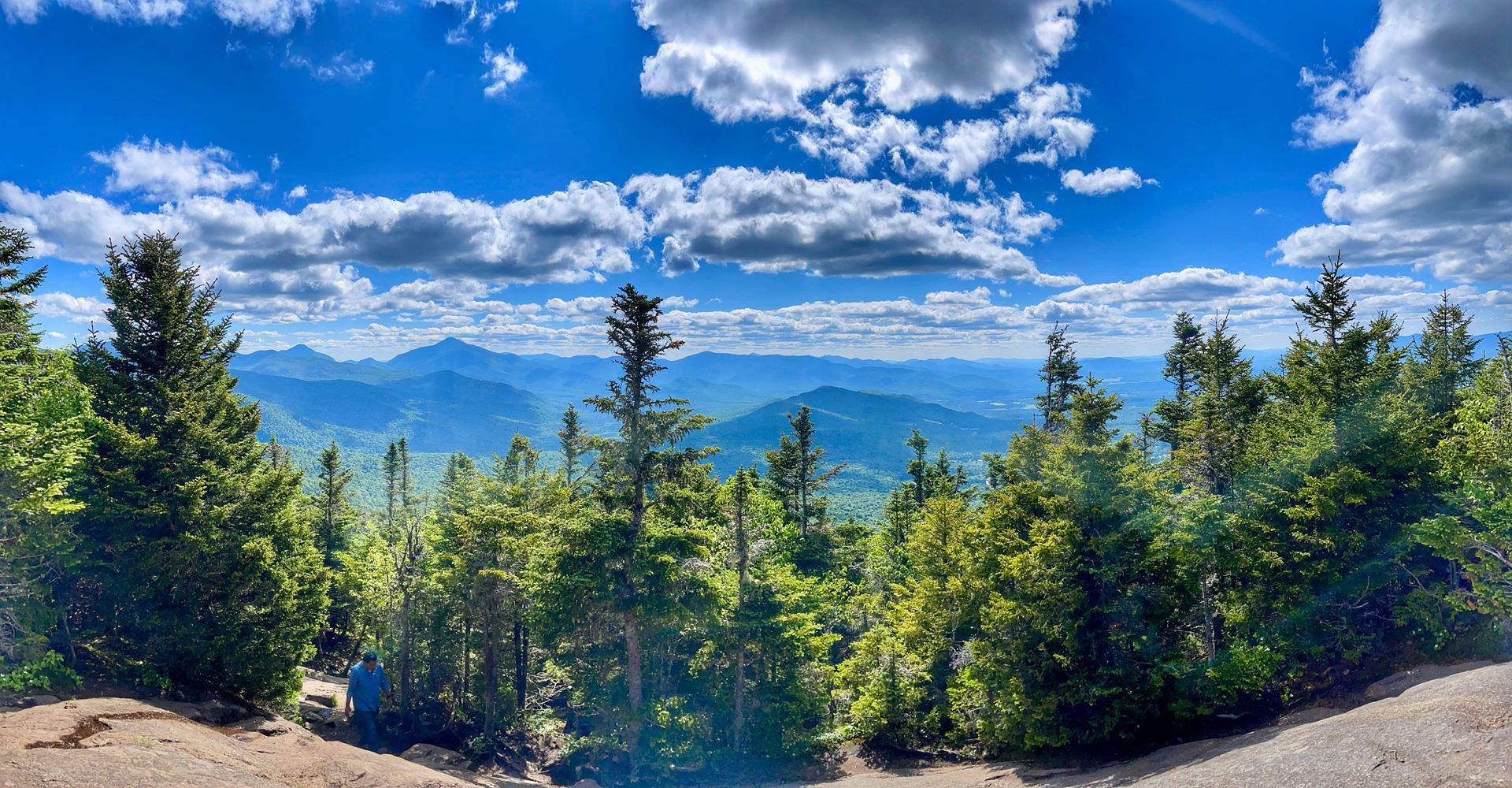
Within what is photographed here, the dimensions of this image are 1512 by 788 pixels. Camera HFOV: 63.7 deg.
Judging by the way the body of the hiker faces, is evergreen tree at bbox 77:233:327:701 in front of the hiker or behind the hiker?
behind

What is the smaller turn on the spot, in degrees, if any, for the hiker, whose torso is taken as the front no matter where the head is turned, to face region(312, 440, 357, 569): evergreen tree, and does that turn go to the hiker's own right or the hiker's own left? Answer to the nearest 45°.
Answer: approximately 135° to the hiker's own left

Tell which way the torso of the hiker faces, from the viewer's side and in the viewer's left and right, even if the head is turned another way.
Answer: facing the viewer and to the right of the viewer
